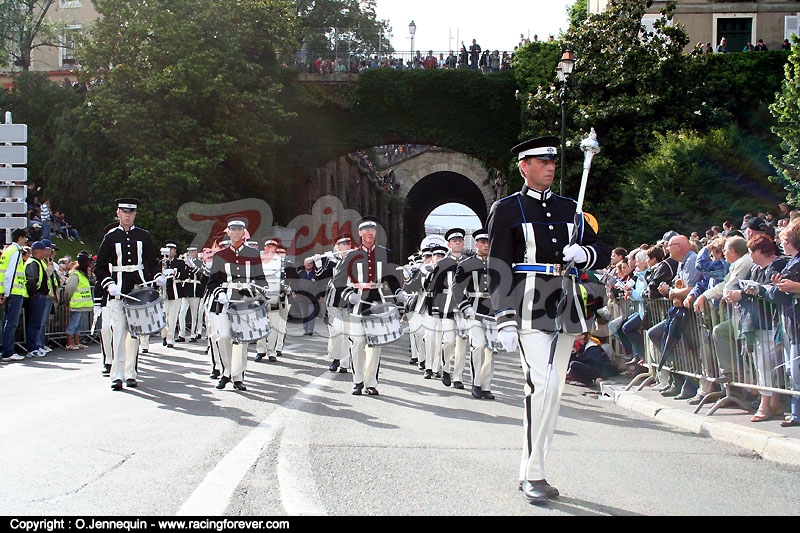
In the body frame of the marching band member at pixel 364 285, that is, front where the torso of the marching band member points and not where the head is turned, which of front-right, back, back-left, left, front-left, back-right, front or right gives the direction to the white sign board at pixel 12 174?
back-right

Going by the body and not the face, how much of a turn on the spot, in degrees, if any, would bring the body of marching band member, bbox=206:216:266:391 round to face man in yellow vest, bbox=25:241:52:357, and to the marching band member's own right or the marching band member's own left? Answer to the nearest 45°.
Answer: approximately 135° to the marching band member's own right

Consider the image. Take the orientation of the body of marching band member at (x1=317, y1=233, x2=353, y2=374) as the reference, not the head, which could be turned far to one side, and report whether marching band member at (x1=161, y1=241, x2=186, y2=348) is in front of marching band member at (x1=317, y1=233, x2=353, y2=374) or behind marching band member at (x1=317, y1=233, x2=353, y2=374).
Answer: behind

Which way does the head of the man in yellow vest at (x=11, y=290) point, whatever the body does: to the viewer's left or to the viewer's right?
to the viewer's right

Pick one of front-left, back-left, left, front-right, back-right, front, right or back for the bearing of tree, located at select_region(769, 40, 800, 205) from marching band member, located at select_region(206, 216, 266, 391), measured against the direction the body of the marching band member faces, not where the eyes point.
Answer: back-left

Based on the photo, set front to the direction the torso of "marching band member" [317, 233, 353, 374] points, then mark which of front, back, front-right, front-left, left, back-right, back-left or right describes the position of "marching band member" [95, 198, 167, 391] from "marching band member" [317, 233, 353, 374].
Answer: front-right

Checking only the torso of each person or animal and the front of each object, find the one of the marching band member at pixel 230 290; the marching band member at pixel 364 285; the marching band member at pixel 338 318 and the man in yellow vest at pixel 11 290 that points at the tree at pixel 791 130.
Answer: the man in yellow vest

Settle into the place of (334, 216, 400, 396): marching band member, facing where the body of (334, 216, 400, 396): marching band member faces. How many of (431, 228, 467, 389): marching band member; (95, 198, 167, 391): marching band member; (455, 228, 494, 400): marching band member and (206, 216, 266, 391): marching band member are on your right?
2

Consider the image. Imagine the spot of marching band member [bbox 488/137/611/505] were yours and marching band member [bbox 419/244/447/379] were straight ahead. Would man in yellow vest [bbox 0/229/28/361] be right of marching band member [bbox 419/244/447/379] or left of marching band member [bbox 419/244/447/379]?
left

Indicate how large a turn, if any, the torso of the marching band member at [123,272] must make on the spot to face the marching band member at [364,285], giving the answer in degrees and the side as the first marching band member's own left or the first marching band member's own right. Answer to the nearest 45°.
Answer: approximately 90° to the first marching band member's own left

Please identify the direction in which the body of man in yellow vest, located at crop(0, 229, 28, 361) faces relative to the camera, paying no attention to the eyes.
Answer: to the viewer's right

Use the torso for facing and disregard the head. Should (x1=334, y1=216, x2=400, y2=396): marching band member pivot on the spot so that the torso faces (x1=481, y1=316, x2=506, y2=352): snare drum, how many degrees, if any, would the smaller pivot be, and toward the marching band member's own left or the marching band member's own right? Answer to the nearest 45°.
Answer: approximately 90° to the marching band member's own left
